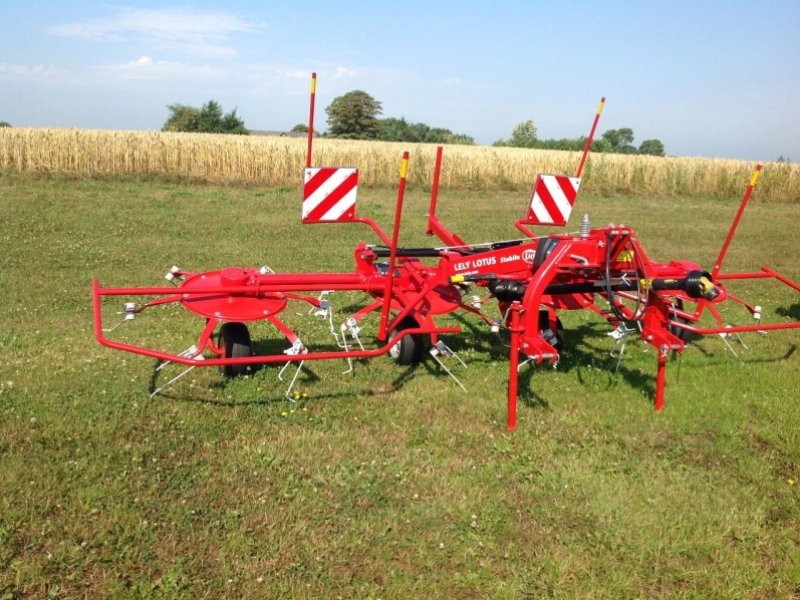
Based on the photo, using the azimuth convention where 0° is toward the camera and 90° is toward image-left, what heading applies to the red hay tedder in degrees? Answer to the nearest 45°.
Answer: approximately 315°
